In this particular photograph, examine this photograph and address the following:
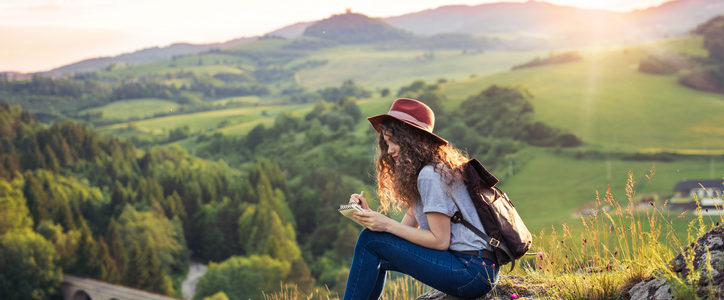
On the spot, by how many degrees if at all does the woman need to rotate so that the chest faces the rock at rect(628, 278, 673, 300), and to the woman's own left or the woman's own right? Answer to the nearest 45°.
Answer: approximately 180°

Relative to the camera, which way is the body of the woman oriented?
to the viewer's left

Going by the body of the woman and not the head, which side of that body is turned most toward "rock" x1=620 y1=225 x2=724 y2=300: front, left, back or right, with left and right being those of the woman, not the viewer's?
back

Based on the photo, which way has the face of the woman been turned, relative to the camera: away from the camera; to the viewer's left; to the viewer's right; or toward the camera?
to the viewer's left
